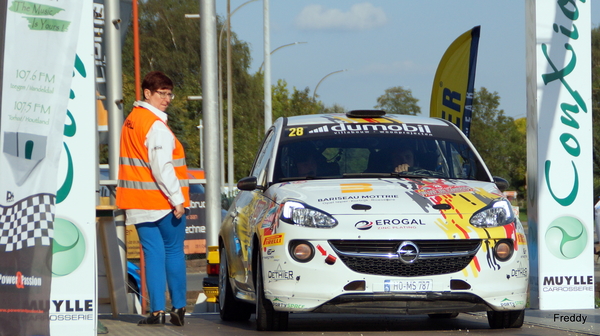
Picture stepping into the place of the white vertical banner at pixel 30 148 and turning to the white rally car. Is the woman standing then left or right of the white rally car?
left

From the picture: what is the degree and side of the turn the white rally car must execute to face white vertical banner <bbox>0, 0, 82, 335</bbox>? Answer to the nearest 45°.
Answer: approximately 45° to its right

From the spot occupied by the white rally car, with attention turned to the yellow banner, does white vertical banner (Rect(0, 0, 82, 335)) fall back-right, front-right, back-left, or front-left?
back-left

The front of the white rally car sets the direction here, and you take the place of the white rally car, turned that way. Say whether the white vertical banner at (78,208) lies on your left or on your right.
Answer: on your right

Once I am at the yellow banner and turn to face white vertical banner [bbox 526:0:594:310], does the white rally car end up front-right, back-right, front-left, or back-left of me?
front-right

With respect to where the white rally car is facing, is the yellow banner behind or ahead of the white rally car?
behind

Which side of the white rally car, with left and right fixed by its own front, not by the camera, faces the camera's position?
front

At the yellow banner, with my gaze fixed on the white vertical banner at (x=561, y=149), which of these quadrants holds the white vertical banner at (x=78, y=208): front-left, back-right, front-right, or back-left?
front-right

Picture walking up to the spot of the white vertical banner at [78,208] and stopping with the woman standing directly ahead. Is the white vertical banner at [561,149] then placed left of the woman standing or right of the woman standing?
right

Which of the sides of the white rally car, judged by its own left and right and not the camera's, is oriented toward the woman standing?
right
